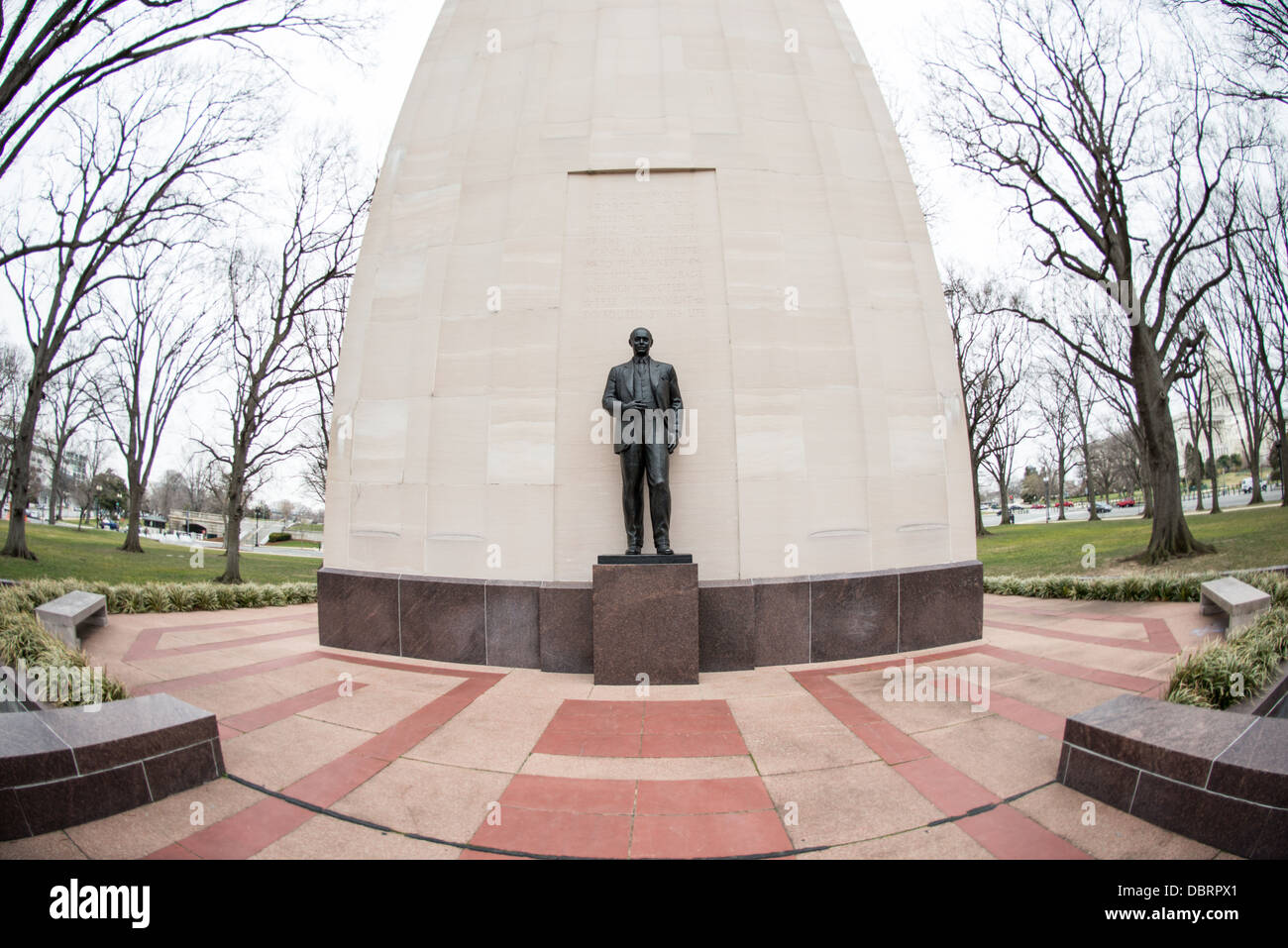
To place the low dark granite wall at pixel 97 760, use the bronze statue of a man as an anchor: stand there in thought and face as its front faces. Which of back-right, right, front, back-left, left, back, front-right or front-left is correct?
front-right

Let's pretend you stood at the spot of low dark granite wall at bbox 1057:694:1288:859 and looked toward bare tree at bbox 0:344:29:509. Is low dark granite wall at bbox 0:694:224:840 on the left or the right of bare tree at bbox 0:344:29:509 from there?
left

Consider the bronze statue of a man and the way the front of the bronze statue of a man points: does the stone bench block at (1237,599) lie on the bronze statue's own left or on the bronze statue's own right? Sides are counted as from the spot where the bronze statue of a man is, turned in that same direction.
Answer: on the bronze statue's own left

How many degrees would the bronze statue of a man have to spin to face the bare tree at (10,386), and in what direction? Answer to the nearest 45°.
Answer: approximately 135° to its right

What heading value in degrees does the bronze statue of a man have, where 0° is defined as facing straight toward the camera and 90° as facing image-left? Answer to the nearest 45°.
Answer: approximately 0°

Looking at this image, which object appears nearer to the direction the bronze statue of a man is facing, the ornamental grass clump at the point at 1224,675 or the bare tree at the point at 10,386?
the ornamental grass clump

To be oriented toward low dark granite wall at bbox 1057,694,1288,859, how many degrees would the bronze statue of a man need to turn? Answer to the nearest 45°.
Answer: approximately 45° to its left

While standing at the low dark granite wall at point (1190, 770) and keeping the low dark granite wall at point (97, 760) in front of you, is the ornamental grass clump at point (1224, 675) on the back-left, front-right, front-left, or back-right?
back-right

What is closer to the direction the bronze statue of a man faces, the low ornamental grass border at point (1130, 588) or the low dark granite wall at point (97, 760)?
the low dark granite wall

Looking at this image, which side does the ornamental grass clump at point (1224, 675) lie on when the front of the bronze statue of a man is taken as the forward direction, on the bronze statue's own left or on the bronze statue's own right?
on the bronze statue's own left
